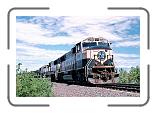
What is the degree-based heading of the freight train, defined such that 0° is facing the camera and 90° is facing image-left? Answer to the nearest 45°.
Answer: approximately 315°
